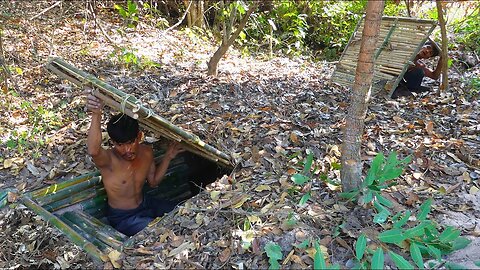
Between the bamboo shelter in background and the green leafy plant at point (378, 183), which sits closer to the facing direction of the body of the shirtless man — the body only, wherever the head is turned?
the green leafy plant

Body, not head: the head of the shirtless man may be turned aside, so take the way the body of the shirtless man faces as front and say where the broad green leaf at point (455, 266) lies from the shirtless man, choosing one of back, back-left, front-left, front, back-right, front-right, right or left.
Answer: front

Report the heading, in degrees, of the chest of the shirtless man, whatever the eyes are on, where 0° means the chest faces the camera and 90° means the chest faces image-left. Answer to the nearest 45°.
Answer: approximately 315°

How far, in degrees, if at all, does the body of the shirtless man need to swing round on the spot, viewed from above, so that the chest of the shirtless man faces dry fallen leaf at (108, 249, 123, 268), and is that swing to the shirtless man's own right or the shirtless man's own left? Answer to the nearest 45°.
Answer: approximately 45° to the shirtless man's own right

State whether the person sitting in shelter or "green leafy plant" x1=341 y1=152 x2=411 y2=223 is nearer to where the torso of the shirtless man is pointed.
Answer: the green leafy plant

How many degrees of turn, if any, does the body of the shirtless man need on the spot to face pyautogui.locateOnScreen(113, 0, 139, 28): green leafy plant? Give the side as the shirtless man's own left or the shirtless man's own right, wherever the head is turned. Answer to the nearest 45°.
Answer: approximately 135° to the shirtless man's own left

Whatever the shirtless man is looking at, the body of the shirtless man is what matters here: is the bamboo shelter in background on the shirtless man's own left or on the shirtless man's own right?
on the shirtless man's own left
